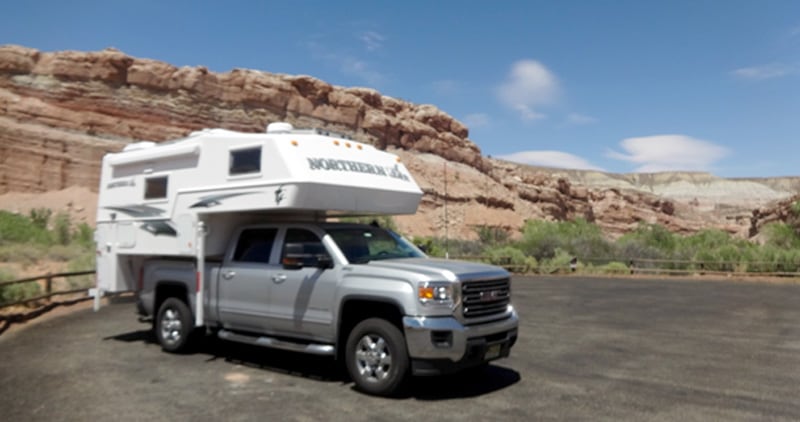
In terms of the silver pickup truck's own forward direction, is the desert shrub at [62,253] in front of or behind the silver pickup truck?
behind

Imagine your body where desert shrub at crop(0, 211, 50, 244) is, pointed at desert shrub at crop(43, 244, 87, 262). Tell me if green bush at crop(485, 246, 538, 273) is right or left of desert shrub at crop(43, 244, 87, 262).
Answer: left

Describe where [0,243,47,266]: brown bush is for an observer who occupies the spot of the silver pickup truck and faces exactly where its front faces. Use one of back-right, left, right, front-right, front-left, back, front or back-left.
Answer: back

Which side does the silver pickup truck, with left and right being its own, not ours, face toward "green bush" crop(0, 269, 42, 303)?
back

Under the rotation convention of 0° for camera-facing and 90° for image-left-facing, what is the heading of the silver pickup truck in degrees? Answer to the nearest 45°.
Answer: approximately 315°

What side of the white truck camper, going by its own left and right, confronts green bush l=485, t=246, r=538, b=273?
left

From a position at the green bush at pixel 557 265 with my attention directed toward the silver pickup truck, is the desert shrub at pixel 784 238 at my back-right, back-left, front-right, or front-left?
back-left

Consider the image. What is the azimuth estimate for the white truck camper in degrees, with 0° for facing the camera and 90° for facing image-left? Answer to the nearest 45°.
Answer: approximately 315°
